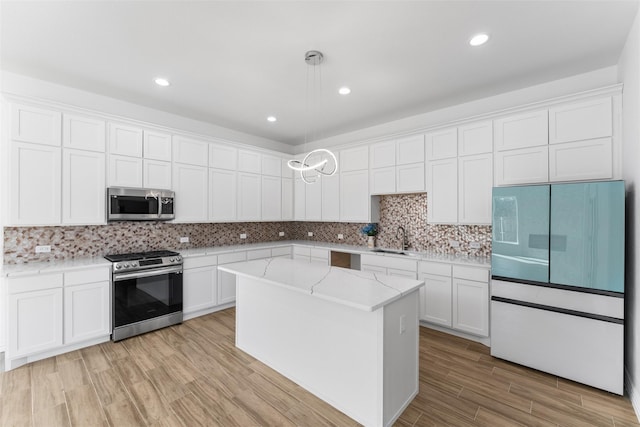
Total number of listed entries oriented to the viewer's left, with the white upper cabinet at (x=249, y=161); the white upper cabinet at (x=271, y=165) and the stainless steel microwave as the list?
0

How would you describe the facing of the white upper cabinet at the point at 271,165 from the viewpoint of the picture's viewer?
facing the viewer and to the right of the viewer

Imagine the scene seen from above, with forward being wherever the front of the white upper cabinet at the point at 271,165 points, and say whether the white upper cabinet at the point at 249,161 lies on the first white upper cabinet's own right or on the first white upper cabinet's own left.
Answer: on the first white upper cabinet's own right

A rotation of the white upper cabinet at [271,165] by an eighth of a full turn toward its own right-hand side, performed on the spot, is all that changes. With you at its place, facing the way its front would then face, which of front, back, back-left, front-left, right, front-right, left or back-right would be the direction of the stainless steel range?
front-right

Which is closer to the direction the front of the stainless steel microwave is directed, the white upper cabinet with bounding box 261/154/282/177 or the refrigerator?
the refrigerator

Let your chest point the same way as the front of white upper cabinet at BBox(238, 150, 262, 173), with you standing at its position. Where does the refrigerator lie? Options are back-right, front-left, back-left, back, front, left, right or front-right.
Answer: front

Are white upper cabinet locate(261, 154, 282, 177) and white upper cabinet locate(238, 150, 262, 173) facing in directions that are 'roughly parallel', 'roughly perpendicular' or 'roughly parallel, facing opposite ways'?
roughly parallel

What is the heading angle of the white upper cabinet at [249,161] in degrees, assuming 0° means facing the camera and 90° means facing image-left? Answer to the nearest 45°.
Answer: approximately 315°

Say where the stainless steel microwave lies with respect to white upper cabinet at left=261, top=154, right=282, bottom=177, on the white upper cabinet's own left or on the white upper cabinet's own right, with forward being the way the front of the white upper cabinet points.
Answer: on the white upper cabinet's own right

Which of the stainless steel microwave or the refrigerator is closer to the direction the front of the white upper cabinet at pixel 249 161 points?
the refrigerator

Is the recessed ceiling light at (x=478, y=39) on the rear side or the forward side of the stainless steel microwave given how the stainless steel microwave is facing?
on the forward side

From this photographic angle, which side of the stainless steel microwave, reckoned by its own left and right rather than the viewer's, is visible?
front
